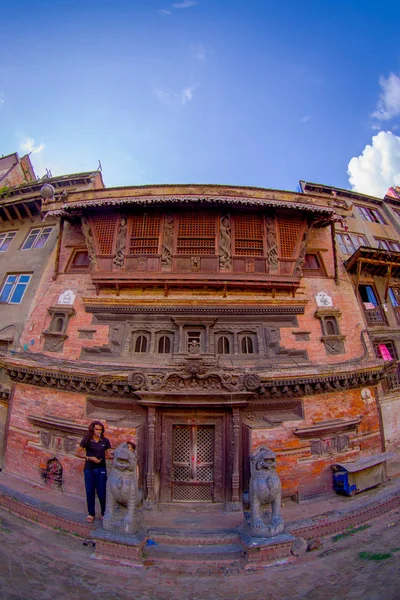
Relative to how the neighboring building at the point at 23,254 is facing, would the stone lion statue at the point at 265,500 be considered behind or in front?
in front

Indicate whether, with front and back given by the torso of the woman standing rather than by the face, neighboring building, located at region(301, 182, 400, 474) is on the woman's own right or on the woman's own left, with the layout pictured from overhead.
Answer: on the woman's own left

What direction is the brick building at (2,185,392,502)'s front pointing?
toward the camera

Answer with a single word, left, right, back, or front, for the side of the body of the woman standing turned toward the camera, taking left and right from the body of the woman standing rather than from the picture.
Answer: front

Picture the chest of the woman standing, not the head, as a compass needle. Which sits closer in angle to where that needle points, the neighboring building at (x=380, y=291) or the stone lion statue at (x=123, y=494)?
the stone lion statue

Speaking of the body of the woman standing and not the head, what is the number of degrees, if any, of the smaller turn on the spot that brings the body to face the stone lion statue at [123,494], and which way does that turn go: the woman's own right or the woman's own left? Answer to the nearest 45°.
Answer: approximately 45° to the woman's own left

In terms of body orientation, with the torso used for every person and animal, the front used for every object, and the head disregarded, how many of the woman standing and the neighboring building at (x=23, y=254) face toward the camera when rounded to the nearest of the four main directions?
2

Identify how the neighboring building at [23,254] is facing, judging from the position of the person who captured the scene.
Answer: facing the viewer

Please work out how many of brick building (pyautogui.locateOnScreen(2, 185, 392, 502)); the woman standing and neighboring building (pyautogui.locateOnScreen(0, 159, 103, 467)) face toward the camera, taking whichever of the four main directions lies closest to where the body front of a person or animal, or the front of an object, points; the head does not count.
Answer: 3
